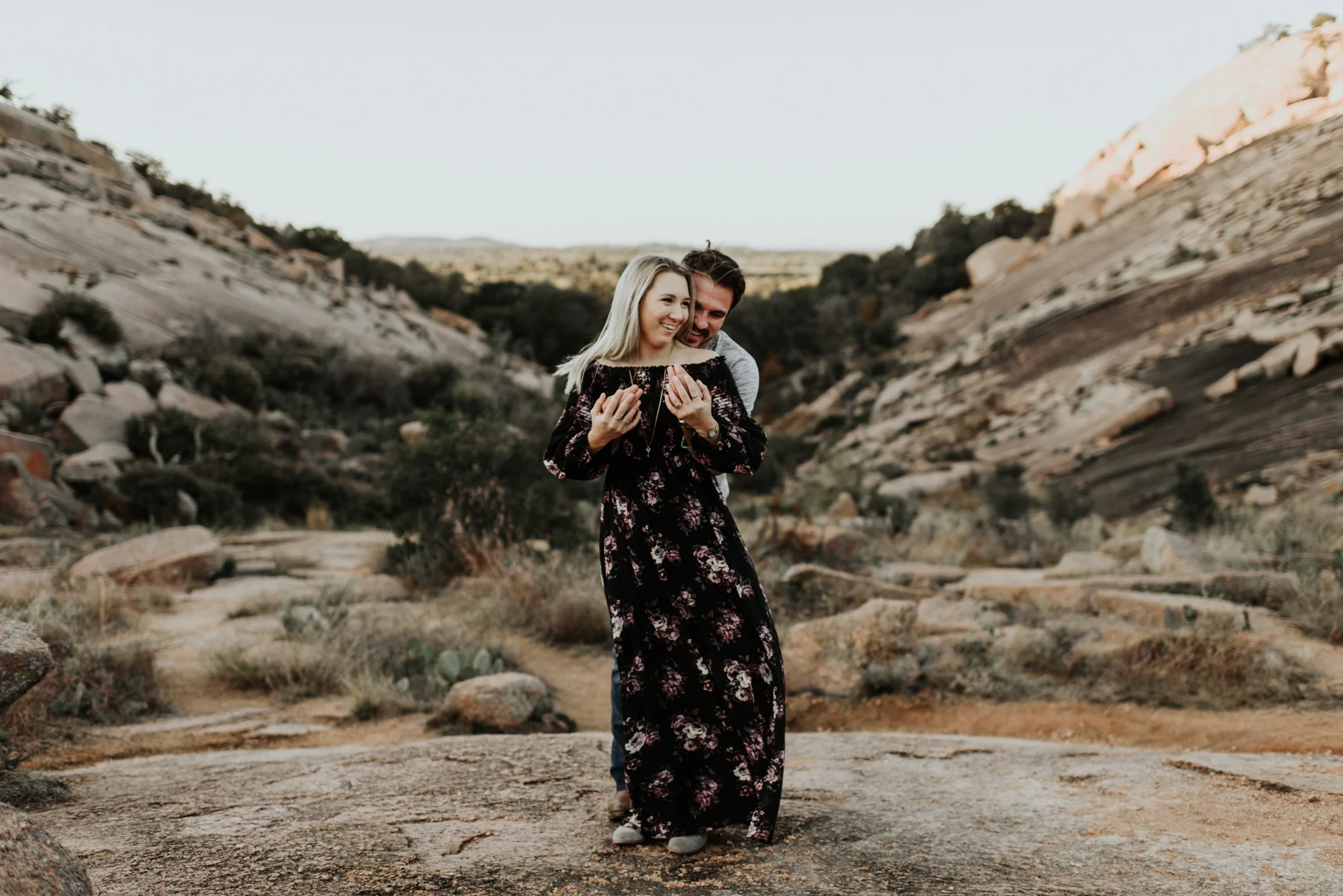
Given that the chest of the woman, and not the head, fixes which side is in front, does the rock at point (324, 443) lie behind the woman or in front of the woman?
behind

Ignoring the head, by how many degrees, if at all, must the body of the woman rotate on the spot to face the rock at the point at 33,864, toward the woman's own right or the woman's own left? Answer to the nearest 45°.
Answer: approximately 45° to the woman's own right

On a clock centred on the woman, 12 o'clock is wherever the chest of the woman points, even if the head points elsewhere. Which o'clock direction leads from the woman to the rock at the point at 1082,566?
The rock is roughly at 7 o'clock from the woman.

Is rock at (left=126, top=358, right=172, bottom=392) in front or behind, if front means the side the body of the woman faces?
behind

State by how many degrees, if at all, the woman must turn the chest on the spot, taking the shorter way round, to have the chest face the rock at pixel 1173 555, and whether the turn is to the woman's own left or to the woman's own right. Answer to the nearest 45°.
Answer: approximately 135° to the woman's own left

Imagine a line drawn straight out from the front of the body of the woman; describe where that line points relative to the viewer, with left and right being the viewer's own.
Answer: facing the viewer

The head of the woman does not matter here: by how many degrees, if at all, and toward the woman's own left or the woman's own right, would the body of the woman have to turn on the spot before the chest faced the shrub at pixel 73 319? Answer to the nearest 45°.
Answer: approximately 135° to the woman's own right

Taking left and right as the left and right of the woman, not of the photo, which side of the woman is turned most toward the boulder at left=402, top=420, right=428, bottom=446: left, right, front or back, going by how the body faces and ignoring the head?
back

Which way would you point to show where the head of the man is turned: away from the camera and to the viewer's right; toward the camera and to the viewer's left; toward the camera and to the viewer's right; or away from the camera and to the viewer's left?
toward the camera and to the viewer's left

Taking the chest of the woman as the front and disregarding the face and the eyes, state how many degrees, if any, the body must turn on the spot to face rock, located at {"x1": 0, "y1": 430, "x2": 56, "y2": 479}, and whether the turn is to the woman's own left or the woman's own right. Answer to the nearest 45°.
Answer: approximately 135° to the woman's own right

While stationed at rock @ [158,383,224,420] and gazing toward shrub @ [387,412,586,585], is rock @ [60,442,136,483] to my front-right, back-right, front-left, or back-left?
front-right
